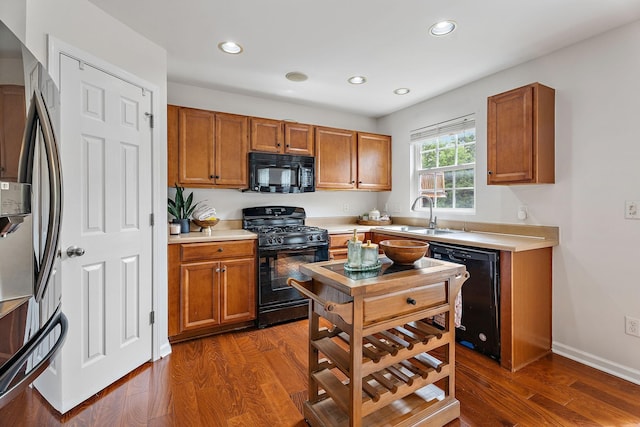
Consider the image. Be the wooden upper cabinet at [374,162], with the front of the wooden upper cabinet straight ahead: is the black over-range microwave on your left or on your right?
on your right

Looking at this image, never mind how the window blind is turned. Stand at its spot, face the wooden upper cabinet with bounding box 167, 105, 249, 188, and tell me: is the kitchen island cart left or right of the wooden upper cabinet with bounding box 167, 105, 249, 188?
left

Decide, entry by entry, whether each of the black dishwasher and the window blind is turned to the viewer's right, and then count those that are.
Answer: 0

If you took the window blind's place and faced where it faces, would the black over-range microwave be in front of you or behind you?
in front

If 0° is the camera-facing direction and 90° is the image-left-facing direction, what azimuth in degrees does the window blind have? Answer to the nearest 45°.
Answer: approximately 45°

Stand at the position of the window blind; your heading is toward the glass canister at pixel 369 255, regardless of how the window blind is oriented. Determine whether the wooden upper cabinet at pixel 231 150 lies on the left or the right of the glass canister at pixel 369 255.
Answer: right

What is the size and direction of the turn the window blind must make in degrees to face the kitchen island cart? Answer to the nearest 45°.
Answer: approximately 45° to its left

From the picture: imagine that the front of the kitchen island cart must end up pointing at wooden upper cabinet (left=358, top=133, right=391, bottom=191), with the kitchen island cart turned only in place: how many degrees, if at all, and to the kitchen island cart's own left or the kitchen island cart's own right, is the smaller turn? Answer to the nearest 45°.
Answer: approximately 135° to the kitchen island cart's own left

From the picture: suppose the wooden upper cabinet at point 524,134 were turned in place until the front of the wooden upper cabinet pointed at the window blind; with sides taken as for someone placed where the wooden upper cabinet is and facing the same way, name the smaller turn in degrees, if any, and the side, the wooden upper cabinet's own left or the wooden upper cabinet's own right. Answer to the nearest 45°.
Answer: approximately 90° to the wooden upper cabinet's own right

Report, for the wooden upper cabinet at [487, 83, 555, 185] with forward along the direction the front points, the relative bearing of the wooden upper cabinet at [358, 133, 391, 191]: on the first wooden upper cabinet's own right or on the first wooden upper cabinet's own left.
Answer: on the first wooden upper cabinet's own right

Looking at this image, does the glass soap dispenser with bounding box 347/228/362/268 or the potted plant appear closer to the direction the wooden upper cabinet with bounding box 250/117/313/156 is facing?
the glass soap dispenser

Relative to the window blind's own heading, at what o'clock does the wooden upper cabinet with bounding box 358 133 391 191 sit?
The wooden upper cabinet is roughly at 2 o'clock from the window blind.

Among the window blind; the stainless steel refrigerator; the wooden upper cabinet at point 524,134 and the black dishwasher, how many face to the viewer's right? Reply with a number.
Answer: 1

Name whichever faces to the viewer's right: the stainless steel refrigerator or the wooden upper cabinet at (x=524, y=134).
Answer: the stainless steel refrigerator

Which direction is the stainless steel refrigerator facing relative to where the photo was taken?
to the viewer's right
